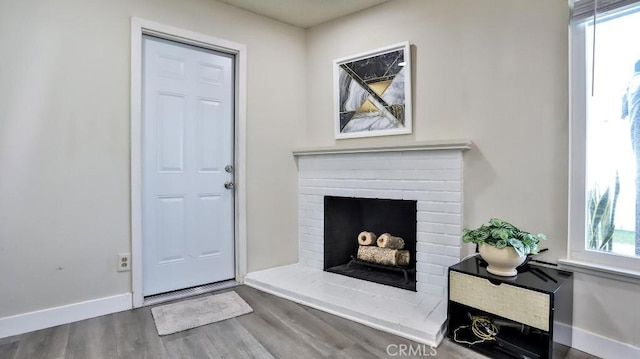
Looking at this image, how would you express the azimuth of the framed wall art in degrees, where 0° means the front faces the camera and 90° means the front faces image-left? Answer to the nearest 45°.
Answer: approximately 45°

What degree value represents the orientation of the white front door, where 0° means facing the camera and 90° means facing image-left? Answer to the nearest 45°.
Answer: approximately 315°

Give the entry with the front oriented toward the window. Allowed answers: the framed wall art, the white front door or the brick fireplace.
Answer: the white front door

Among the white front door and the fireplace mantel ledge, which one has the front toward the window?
the white front door

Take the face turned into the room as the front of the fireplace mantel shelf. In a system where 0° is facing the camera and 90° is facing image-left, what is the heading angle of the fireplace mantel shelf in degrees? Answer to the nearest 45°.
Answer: approximately 45°

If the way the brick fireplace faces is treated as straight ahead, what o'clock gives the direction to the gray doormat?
The gray doormat is roughly at 1 o'clock from the brick fireplace.

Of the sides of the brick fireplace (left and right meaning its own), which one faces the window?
left

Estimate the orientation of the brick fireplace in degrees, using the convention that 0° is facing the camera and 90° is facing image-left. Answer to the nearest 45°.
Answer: approximately 45°

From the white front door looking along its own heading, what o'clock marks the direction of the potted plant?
The potted plant is roughly at 12 o'clock from the white front door.

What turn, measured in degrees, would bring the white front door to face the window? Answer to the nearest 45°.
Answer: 0° — it already faces it
